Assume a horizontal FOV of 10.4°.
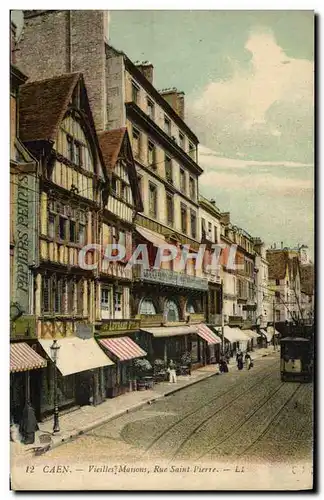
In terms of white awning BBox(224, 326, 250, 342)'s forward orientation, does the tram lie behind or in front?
in front

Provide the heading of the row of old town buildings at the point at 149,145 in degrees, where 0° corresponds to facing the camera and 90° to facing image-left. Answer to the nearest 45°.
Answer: approximately 315°

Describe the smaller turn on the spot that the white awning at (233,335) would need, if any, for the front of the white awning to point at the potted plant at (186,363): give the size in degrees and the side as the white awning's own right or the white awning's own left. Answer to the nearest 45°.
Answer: approximately 90° to the white awning's own right

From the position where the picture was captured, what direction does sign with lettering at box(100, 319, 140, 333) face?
facing the viewer and to the right of the viewer
